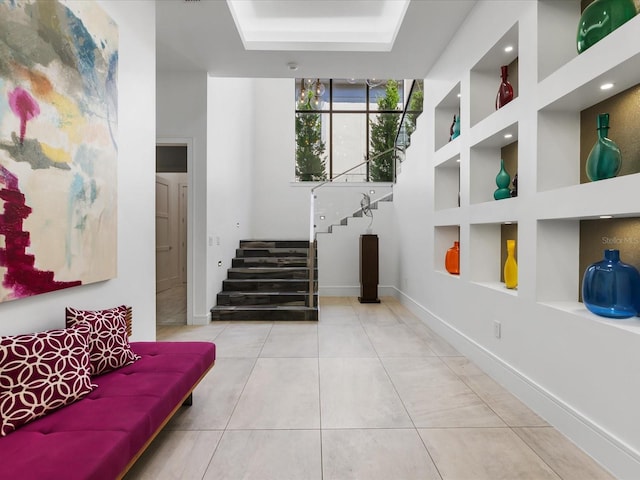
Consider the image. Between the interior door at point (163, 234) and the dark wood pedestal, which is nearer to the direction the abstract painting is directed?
the dark wood pedestal

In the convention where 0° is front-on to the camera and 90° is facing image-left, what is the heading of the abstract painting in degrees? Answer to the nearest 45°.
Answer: approximately 315°

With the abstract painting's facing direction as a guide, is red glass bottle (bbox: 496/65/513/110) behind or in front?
in front

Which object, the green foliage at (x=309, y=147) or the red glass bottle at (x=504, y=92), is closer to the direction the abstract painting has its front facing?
the red glass bottle

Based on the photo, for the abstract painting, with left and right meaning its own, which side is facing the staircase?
left

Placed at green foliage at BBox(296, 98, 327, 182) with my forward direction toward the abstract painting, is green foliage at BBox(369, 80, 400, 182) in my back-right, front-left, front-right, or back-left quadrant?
back-left

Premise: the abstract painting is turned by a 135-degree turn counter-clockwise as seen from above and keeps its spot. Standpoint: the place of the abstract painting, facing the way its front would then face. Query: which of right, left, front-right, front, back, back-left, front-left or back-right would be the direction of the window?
front-right

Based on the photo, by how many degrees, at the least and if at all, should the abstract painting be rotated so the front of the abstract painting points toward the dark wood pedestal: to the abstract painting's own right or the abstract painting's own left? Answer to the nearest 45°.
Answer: approximately 90° to the abstract painting's own left

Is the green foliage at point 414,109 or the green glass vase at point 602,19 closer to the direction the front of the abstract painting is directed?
the green glass vase

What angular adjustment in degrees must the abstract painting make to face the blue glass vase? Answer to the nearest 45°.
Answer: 0° — it already faces it

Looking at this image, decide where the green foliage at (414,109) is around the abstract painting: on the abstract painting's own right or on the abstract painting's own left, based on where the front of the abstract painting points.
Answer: on the abstract painting's own left

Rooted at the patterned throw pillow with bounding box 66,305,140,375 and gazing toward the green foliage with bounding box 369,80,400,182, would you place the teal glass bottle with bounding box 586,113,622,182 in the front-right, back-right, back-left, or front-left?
front-right

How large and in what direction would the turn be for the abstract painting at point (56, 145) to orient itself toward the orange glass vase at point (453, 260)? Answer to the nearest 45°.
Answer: approximately 45° to its left

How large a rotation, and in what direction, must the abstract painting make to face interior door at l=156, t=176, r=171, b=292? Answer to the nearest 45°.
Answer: approximately 135° to its left

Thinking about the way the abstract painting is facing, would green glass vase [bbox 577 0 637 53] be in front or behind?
in front

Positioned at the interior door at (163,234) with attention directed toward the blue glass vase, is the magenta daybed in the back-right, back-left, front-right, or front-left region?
front-right

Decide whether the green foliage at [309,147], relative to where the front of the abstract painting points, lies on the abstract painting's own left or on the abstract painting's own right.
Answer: on the abstract painting's own left
